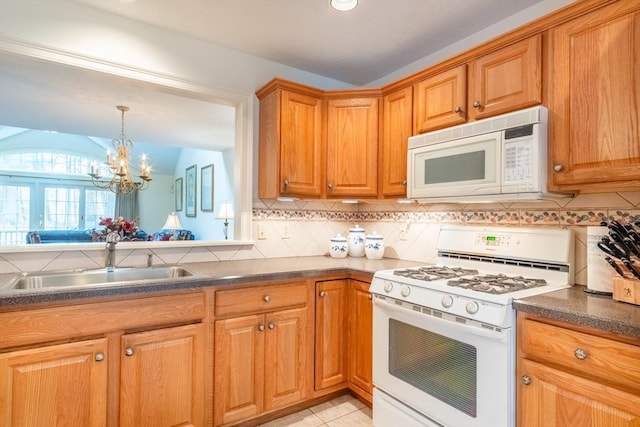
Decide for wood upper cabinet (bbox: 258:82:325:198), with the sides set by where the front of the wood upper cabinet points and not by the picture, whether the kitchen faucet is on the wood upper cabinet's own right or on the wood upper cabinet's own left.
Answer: on the wood upper cabinet's own right

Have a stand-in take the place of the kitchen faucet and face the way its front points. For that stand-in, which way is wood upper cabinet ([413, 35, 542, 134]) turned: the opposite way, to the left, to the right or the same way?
to the right

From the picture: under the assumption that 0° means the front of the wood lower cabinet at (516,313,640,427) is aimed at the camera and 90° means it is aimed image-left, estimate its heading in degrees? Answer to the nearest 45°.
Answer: approximately 45°

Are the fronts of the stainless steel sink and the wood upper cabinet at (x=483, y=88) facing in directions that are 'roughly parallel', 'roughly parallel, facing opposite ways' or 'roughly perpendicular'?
roughly perpendicular

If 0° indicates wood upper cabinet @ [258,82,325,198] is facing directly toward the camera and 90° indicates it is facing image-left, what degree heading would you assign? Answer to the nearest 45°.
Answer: approximately 315°

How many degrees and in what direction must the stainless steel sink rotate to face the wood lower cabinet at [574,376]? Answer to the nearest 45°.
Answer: approximately 45° to its left

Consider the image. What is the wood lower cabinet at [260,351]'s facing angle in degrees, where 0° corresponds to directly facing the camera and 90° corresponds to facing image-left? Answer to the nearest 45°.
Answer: approximately 315°

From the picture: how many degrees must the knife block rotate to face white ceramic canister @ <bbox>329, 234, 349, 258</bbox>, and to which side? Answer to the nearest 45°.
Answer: approximately 45° to its right

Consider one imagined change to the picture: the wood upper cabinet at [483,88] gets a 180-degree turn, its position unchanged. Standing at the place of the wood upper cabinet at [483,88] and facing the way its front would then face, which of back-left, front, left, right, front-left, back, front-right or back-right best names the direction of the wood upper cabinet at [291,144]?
back-left

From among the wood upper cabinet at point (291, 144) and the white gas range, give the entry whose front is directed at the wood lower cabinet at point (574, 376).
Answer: the wood upper cabinet
